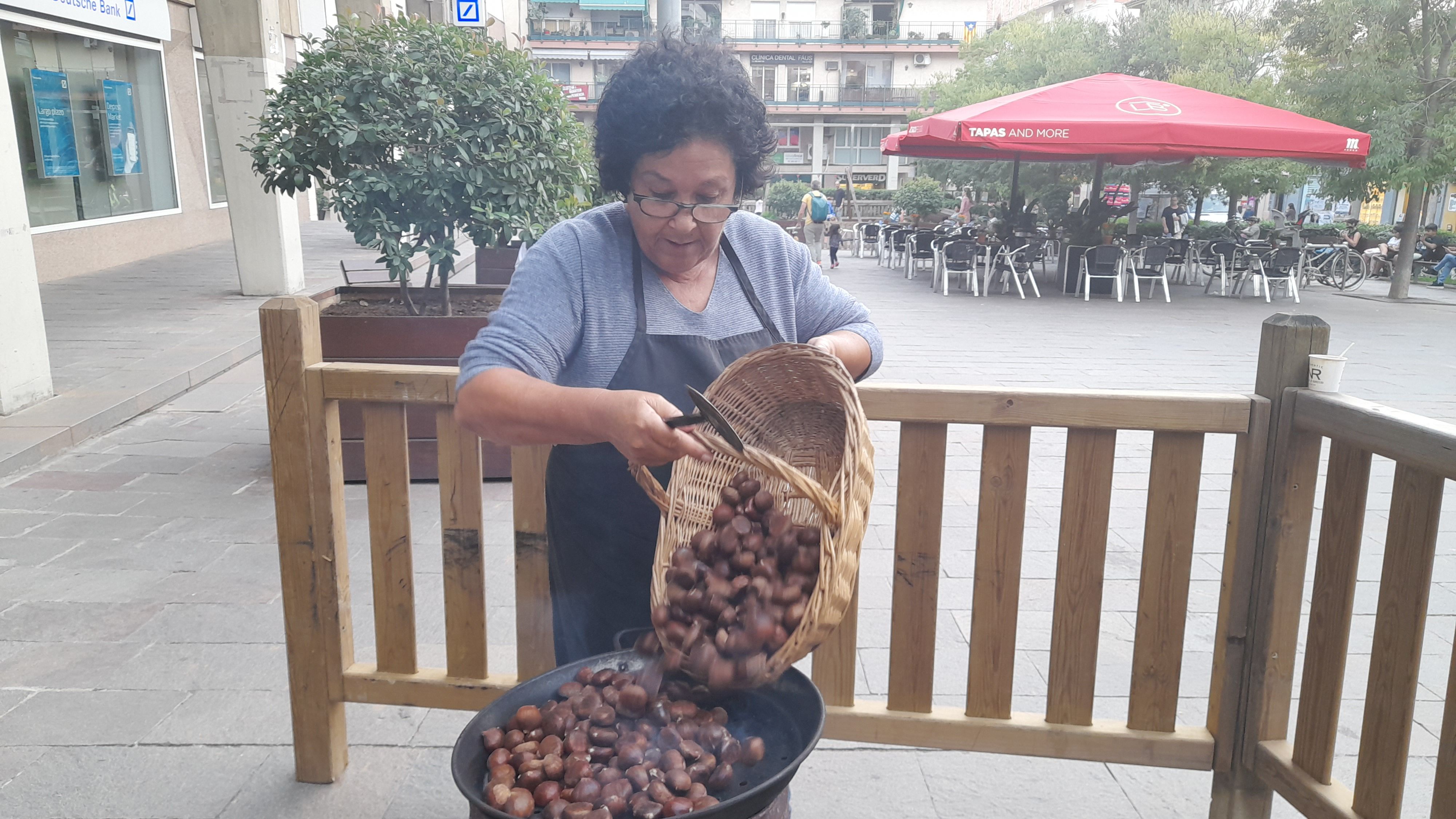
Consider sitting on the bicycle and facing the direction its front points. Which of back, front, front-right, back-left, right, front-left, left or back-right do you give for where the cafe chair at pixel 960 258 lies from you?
back-right

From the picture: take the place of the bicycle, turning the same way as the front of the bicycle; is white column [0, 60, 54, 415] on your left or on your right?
on your right

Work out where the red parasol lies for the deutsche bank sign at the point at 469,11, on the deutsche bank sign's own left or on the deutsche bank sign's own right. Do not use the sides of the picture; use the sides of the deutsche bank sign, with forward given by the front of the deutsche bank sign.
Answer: on the deutsche bank sign's own left

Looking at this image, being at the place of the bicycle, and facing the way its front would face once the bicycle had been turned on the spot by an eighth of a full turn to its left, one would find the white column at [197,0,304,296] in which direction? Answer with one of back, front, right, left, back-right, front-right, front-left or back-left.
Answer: back

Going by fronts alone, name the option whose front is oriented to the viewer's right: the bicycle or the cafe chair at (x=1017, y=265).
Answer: the bicycle

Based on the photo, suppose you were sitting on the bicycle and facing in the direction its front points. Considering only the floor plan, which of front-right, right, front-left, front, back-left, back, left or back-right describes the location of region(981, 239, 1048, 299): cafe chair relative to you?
back-right

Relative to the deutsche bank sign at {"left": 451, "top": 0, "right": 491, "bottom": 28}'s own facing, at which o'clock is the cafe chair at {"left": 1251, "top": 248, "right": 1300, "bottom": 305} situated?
The cafe chair is roughly at 9 o'clock from the deutsche bank sign.

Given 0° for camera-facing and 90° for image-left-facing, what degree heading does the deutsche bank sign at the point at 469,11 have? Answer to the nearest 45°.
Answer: approximately 0°

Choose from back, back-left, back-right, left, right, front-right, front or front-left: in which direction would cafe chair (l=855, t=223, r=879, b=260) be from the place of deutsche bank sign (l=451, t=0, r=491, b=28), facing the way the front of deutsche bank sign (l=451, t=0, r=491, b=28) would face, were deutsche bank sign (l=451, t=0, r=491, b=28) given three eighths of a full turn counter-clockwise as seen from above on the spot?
front

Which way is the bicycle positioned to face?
to the viewer's right
